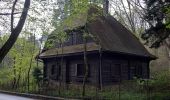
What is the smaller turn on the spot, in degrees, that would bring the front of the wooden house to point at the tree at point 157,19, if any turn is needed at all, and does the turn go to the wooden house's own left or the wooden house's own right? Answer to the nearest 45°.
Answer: approximately 135° to the wooden house's own left

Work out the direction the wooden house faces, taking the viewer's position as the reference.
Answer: facing the viewer and to the left of the viewer
